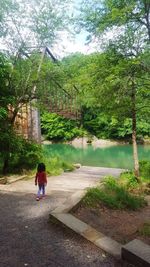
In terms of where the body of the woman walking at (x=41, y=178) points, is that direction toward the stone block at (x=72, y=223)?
no

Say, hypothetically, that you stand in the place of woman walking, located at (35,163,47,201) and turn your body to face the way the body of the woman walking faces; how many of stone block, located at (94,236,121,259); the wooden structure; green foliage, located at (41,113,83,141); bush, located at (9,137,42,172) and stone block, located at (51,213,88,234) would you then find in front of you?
3

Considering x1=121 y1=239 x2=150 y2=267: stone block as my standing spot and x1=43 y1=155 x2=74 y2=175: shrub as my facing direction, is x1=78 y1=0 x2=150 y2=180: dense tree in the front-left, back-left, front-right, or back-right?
front-right

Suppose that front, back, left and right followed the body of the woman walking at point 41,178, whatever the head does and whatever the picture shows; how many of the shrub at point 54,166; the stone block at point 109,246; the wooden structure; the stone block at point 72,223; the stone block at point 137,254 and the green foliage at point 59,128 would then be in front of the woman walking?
3

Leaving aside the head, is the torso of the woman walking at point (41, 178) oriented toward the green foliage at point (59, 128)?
yes

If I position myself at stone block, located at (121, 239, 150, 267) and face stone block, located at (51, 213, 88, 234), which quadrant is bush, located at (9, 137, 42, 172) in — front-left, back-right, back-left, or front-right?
front-right

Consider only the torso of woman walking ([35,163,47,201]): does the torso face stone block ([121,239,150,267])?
no

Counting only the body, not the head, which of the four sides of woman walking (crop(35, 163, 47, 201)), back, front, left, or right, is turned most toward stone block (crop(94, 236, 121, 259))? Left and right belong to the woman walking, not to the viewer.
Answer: back

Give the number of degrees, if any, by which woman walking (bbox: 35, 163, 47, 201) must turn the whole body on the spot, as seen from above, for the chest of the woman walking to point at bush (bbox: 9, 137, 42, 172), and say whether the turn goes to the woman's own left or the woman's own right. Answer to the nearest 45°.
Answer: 0° — they already face it

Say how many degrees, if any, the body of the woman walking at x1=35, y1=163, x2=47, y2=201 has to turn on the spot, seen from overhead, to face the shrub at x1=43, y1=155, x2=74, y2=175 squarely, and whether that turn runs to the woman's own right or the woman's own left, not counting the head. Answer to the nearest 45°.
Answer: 0° — they already face it

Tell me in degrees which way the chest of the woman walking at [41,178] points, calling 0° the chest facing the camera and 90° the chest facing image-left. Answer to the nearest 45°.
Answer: approximately 180°

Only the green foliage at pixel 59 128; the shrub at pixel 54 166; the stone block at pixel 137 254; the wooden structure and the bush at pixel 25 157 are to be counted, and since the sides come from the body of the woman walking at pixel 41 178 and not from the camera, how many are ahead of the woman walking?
4

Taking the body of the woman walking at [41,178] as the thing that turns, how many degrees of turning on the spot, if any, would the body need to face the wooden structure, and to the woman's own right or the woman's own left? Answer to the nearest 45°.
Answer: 0° — they already face it
